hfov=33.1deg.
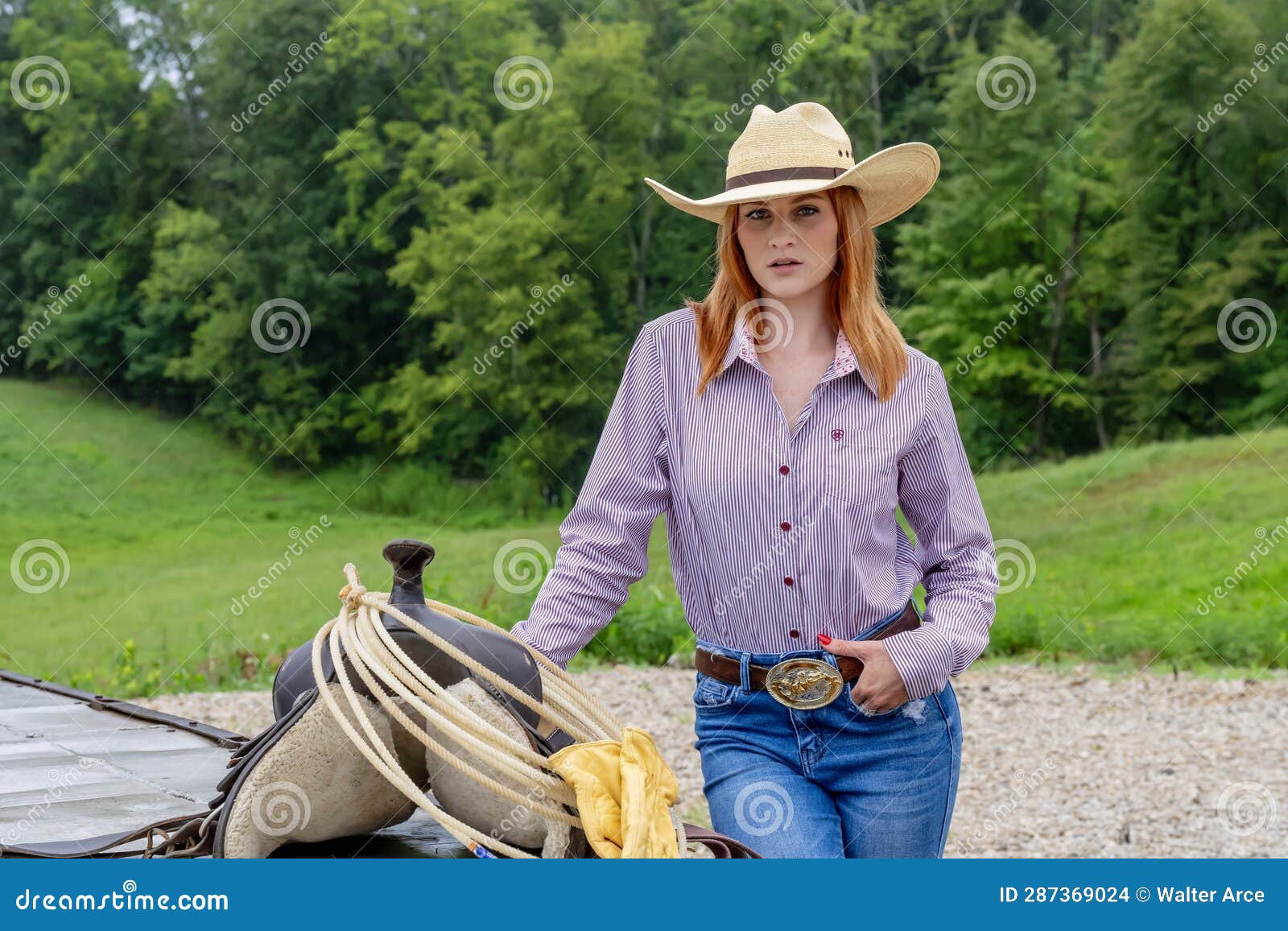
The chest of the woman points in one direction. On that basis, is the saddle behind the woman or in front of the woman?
in front

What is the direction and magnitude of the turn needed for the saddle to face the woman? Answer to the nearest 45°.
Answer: approximately 135° to its left

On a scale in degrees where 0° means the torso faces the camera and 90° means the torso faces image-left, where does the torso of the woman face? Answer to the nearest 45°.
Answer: approximately 0°
